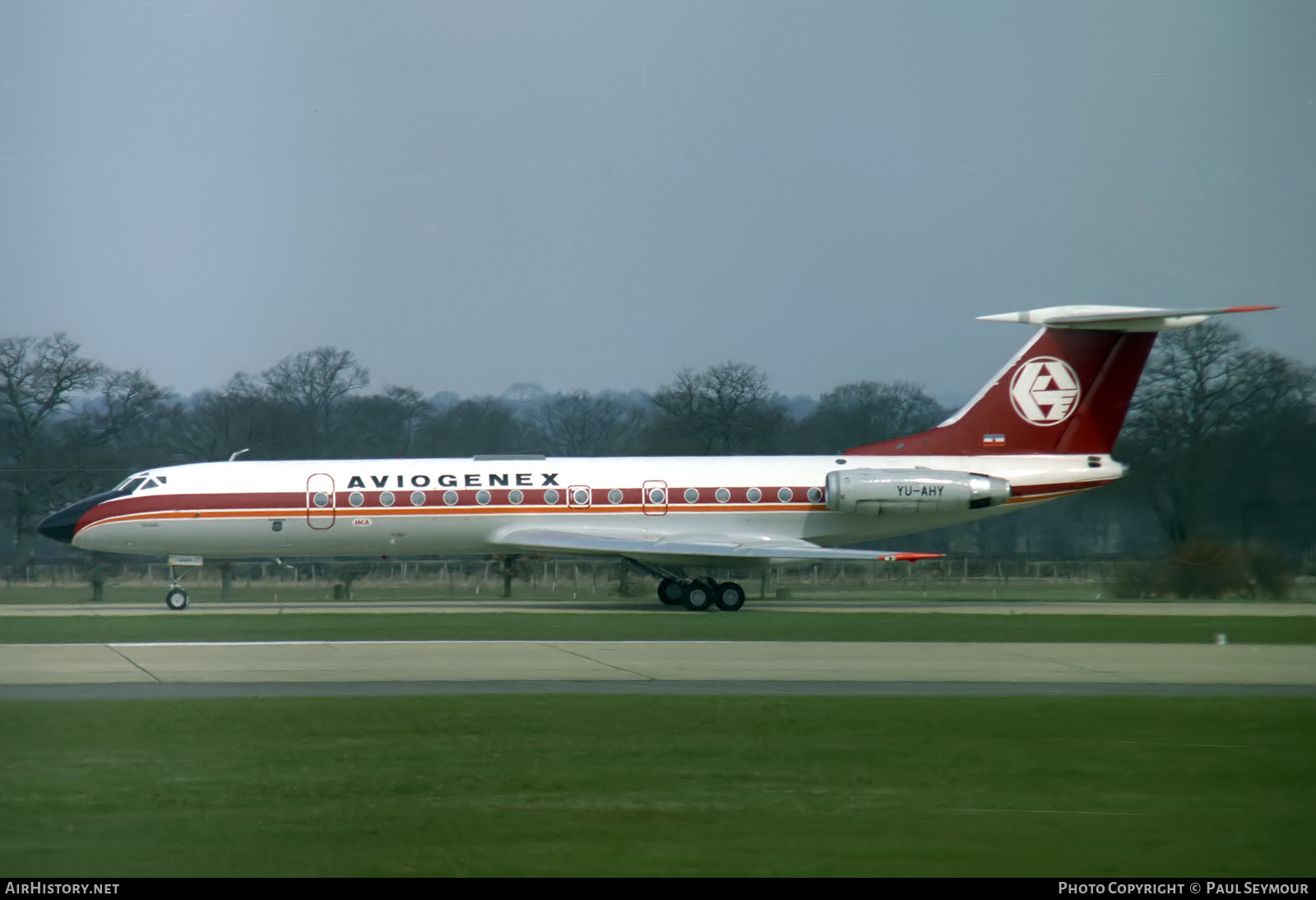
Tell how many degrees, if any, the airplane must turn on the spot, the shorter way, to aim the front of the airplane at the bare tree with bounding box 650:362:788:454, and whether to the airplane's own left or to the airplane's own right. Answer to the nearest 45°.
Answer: approximately 90° to the airplane's own right

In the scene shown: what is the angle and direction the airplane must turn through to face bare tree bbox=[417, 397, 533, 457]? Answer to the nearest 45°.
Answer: approximately 45° to its right

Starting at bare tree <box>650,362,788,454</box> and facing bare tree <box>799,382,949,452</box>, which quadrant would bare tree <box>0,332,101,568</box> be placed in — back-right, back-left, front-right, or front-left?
back-right

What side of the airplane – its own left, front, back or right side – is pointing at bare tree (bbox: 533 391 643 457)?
right

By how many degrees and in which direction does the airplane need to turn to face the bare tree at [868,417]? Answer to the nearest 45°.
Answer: approximately 135° to its right

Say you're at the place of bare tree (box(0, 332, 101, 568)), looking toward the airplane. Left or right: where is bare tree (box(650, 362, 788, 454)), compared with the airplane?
left

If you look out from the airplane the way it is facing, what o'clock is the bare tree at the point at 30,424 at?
The bare tree is roughly at 1 o'clock from the airplane.

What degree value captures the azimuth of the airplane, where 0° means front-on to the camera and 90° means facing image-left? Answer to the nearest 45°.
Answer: approximately 90°
